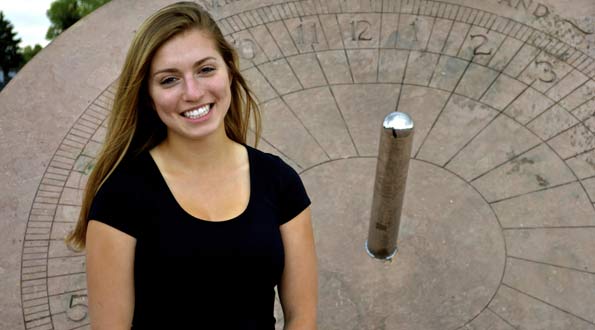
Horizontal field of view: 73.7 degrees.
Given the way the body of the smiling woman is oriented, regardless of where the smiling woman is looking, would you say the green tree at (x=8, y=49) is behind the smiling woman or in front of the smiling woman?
behind

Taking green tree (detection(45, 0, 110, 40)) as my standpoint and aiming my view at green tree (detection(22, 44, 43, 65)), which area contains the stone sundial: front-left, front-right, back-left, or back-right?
back-left

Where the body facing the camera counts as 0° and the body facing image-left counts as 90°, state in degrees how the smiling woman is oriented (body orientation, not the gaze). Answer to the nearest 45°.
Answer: approximately 0°

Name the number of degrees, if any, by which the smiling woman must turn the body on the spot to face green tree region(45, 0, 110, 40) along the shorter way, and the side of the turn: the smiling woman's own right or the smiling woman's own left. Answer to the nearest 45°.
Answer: approximately 180°
